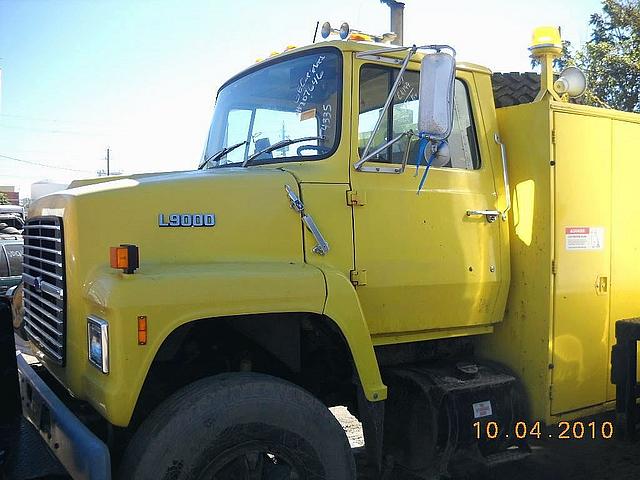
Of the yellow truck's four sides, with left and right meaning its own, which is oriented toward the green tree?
back

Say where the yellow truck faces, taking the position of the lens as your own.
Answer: facing the viewer and to the left of the viewer
